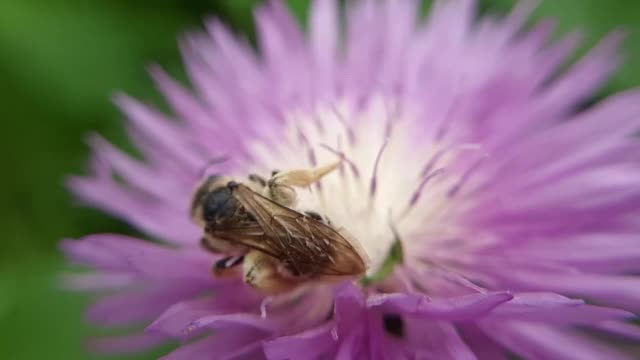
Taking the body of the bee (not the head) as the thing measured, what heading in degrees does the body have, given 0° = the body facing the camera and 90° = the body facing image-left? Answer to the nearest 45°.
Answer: approximately 135°
